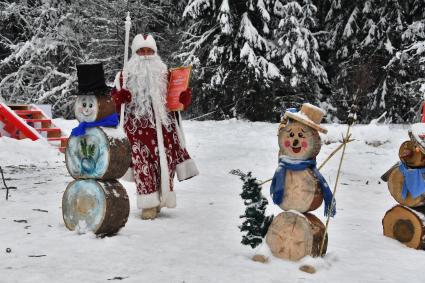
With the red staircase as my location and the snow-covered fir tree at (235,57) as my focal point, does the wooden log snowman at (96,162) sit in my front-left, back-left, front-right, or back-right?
back-right

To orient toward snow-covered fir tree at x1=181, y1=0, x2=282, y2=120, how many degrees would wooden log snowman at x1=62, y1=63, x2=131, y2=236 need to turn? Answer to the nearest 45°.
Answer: approximately 135° to its right

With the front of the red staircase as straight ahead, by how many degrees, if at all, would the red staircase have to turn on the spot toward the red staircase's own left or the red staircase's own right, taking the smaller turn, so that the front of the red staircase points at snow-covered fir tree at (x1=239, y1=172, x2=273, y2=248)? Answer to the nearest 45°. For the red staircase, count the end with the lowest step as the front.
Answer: approximately 45° to the red staircase's own right

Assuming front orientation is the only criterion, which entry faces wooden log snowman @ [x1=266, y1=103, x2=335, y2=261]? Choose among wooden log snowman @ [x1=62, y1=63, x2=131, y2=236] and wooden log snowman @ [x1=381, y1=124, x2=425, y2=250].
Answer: wooden log snowman @ [x1=381, y1=124, x2=425, y2=250]

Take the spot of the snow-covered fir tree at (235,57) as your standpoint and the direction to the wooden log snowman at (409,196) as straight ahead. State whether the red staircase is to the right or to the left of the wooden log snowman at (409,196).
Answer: right

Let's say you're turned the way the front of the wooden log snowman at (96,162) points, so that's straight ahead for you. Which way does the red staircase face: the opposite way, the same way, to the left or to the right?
to the left

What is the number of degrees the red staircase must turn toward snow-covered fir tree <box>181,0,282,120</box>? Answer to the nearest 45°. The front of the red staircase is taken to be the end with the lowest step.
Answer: approximately 90° to its left

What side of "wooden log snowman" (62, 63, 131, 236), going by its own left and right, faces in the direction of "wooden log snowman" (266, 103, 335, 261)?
left

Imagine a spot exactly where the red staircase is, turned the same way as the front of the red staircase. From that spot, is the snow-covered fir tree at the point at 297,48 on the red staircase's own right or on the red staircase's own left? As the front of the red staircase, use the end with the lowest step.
on the red staircase's own left

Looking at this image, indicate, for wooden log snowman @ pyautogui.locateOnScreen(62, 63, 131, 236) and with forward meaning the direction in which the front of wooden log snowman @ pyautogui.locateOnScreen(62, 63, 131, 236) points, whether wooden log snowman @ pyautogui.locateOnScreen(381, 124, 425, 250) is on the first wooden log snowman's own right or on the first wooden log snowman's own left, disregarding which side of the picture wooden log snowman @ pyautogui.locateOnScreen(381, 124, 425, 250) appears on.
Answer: on the first wooden log snowman's own left

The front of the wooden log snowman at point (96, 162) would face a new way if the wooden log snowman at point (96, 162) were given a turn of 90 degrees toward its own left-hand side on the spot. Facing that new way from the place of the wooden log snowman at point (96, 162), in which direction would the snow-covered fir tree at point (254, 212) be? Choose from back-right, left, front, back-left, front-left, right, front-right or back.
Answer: front

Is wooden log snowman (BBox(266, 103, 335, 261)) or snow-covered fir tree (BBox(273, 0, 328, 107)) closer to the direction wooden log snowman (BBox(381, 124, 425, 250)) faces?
the wooden log snowman
